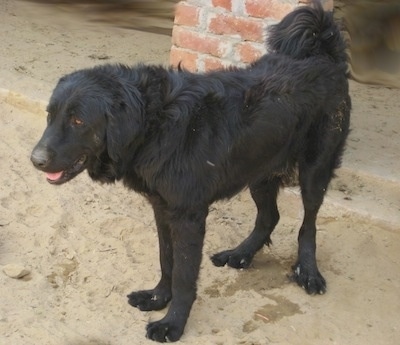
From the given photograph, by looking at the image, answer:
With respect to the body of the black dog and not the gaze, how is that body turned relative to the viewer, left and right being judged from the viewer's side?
facing the viewer and to the left of the viewer

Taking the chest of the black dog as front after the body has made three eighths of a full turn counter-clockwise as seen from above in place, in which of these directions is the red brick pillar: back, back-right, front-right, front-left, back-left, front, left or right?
left
